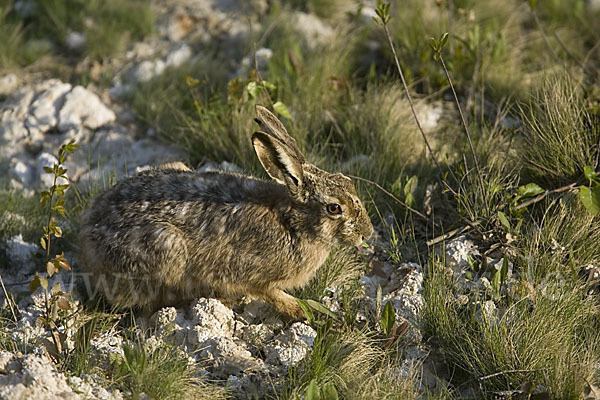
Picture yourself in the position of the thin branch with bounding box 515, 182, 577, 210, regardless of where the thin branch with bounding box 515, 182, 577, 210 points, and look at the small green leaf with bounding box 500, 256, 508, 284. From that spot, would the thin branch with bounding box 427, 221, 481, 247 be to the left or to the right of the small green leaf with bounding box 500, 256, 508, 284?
right

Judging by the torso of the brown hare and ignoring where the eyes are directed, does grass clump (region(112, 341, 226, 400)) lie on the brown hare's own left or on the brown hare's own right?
on the brown hare's own right

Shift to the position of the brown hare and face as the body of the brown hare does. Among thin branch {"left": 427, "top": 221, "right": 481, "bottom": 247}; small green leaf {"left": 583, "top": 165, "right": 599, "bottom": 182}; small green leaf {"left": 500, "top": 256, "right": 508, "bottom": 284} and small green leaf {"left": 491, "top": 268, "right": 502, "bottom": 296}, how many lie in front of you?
4

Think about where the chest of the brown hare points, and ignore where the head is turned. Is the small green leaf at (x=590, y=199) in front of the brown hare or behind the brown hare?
in front

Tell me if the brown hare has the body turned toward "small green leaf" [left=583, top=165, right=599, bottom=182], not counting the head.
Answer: yes

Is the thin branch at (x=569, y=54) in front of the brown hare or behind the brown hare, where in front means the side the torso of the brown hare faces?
in front

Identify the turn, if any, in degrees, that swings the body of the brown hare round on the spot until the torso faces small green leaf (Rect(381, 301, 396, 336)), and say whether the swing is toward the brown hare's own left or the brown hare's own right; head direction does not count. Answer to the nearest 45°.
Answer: approximately 45° to the brown hare's own right

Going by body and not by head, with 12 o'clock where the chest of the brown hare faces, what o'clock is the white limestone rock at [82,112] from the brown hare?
The white limestone rock is roughly at 8 o'clock from the brown hare.

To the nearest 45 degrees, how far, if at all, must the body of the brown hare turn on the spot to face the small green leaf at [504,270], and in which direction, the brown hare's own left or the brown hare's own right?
0° — it already faces it

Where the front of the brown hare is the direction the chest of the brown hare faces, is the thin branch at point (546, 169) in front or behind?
in front

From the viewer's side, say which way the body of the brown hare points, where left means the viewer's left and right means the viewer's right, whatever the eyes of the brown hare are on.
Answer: facing to the right of the viewer

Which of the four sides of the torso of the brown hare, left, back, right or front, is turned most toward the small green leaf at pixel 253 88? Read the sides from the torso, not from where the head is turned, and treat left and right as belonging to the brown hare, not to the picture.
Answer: left

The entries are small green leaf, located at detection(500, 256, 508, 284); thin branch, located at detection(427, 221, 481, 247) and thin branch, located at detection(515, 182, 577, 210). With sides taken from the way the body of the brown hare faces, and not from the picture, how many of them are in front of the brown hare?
3
